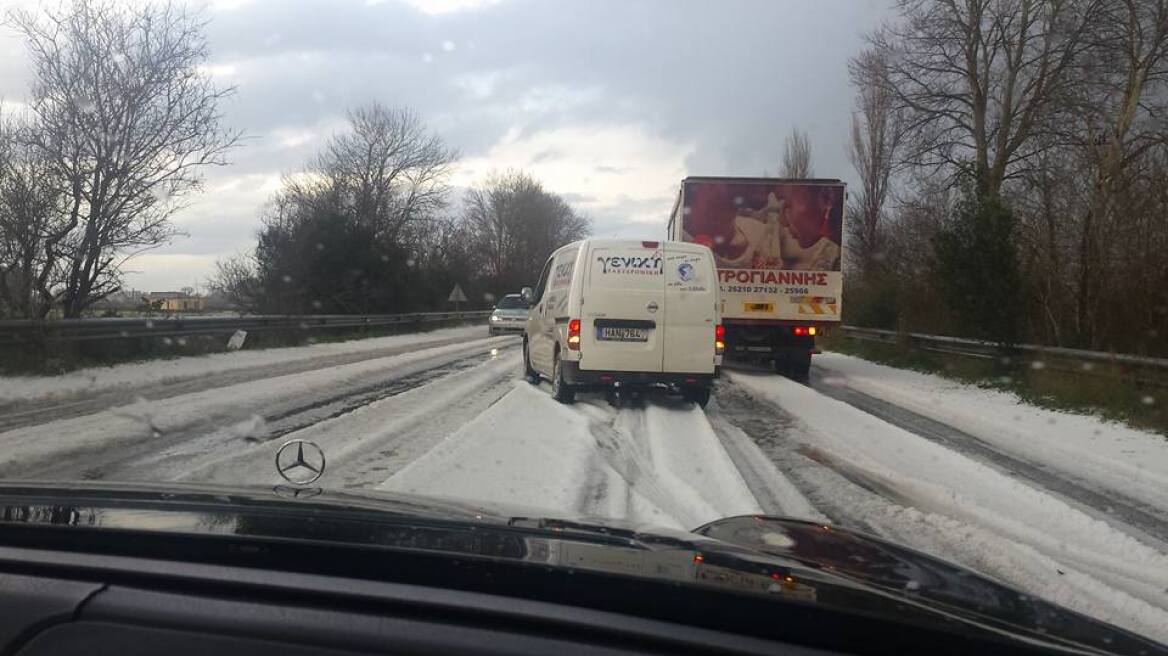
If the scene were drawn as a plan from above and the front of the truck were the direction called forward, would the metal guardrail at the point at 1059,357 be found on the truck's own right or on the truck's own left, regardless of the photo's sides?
on the truck's own right

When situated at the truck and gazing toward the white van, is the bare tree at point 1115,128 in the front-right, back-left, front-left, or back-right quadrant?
back-left

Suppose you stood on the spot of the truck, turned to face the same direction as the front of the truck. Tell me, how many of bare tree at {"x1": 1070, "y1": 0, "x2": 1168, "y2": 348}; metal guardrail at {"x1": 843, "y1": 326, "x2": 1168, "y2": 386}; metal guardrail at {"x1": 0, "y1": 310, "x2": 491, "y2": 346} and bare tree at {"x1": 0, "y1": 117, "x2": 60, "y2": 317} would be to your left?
2

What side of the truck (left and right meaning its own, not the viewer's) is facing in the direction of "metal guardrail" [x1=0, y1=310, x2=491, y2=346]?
left

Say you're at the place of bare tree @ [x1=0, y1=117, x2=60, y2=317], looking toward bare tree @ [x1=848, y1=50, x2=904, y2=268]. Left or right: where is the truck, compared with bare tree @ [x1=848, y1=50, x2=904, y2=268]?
right

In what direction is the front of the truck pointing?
away from the camera

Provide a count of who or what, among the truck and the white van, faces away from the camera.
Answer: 2

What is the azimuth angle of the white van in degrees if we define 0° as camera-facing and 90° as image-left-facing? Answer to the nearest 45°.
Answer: approximately 180°
